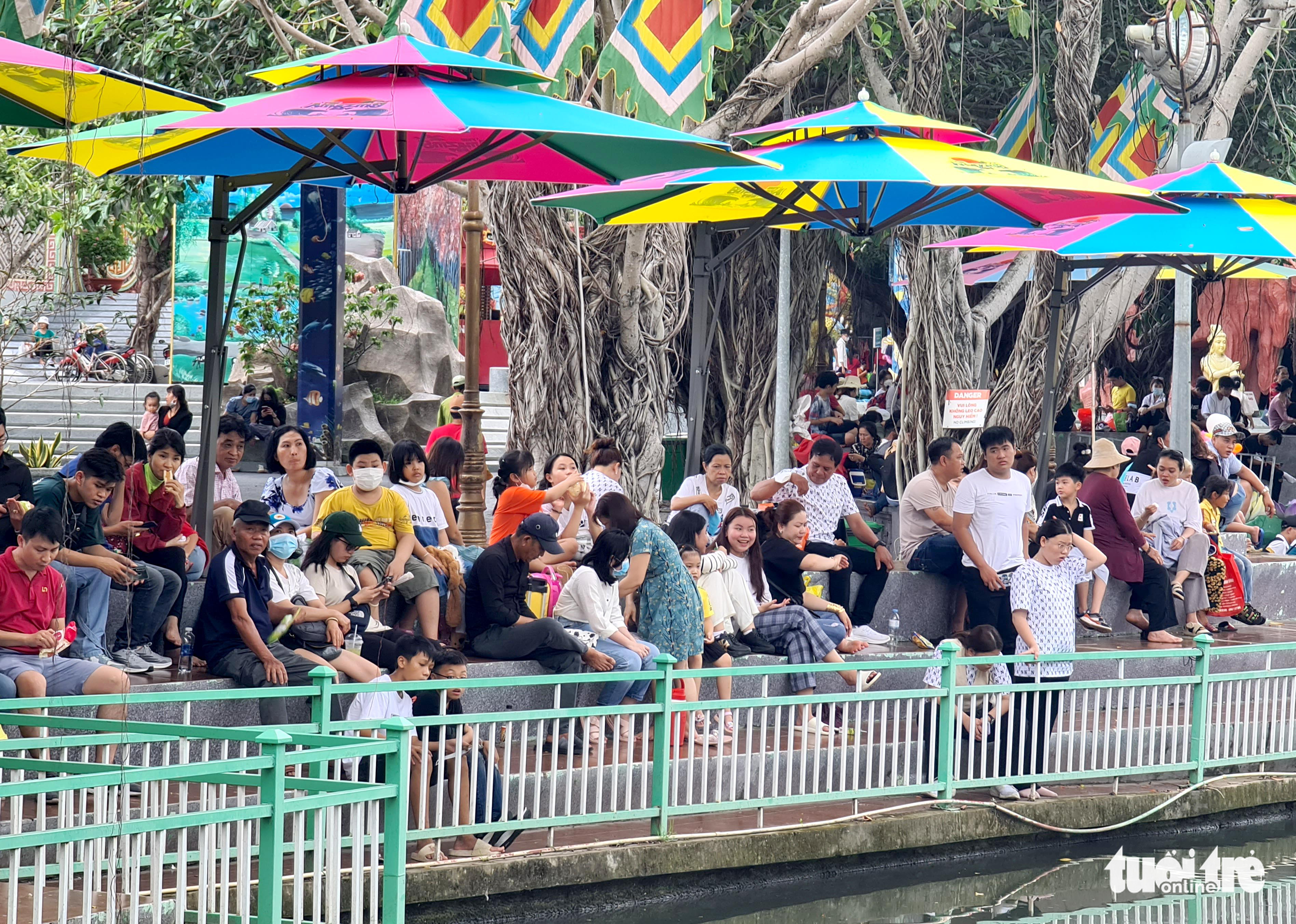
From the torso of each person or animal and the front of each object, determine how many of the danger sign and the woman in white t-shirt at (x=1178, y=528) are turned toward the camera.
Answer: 2

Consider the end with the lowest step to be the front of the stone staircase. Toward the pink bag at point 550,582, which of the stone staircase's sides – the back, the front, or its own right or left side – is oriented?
front

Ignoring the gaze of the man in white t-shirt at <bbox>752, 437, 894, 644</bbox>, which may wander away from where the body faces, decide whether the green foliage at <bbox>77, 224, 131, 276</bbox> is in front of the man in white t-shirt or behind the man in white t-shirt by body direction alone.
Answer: behind

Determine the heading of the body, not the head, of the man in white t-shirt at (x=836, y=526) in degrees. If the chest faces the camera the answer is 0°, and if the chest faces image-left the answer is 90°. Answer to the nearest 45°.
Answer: approximately 315°

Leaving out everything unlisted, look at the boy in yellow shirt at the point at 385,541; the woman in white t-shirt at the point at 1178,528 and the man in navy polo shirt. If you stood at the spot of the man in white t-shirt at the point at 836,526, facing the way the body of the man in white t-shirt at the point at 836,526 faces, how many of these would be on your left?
1

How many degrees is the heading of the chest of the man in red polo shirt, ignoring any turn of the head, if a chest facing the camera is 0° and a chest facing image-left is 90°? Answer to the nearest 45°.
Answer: approximately 315°

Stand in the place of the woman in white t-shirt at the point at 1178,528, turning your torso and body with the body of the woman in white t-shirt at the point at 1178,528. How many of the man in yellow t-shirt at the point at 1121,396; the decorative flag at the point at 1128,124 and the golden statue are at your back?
3

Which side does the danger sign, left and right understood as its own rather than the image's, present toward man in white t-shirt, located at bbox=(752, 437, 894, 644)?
front

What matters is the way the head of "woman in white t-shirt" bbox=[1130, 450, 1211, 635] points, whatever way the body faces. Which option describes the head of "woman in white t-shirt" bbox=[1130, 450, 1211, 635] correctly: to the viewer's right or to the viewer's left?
to the viewer's left
